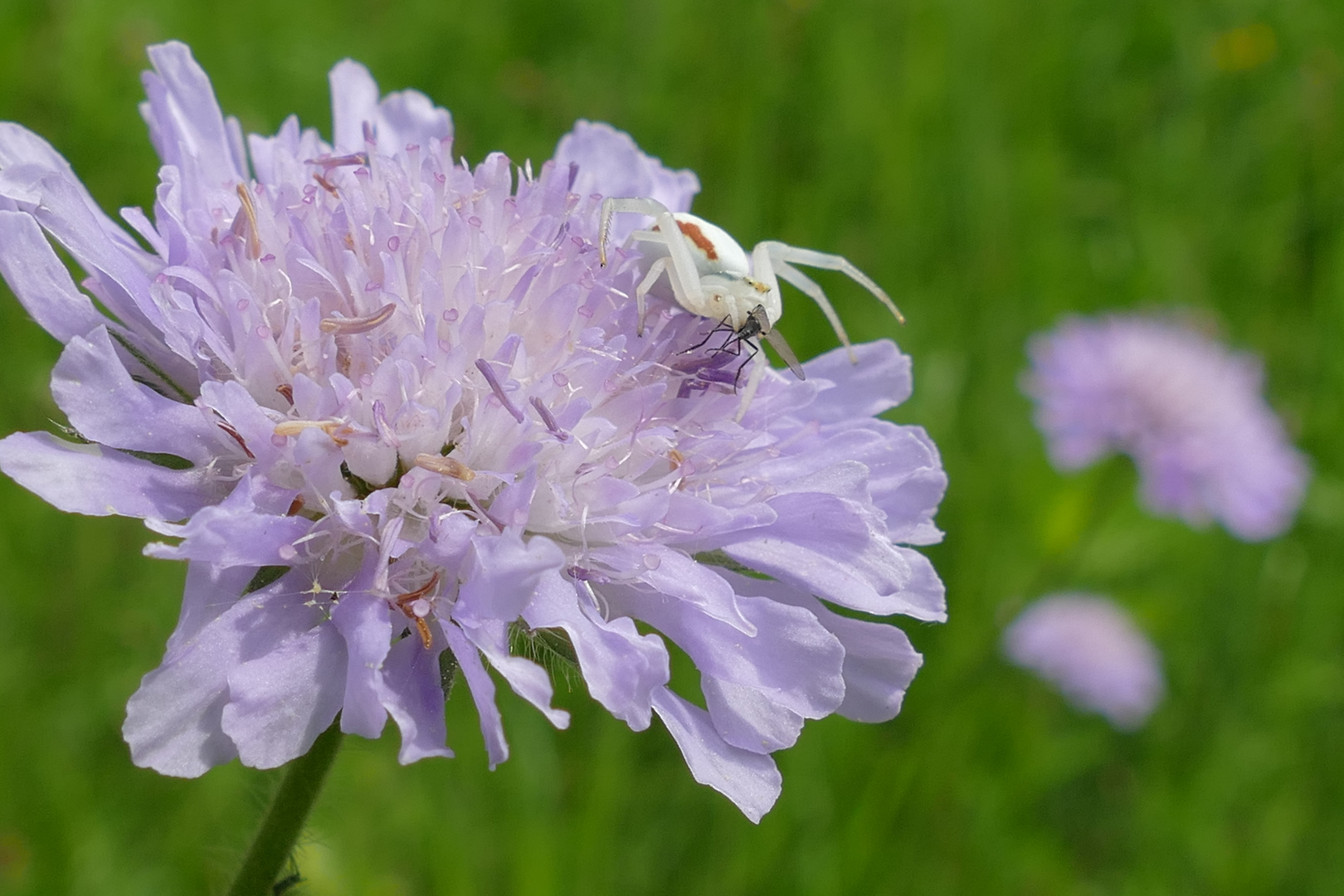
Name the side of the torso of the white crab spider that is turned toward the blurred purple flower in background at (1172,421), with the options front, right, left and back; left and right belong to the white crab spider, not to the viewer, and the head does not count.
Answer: left

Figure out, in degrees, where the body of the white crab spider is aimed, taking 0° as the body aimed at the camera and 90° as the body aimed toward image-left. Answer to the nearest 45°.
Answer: approximately 315°

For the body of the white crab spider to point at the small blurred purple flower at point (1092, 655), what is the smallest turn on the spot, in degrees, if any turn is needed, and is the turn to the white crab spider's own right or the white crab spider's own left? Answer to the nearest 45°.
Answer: approximately 90° to the white crab spider's own left
